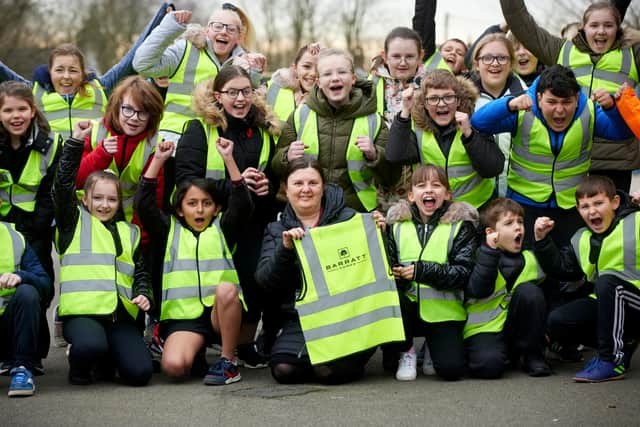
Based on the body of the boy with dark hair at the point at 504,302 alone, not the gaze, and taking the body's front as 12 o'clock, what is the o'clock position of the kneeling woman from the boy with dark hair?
The kneeling woman is roughly at 4 o'clock from the boy with dark hair.

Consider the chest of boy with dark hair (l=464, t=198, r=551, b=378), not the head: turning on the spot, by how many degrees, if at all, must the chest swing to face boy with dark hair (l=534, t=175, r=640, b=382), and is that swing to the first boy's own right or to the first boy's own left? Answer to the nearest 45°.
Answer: approximately 45° to the first boy's own left

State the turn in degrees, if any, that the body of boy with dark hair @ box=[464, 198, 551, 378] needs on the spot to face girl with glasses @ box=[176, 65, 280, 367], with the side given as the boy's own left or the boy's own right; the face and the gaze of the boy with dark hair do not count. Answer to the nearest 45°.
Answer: approximately 135° to the boy's own right

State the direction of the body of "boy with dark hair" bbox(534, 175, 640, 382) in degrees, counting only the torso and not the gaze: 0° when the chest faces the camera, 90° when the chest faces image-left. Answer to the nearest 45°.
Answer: approximately 45°

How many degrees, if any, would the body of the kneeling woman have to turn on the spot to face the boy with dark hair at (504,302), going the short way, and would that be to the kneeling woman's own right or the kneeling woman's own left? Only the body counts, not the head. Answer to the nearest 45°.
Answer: approximately 90° to the kneeling woman's own left
